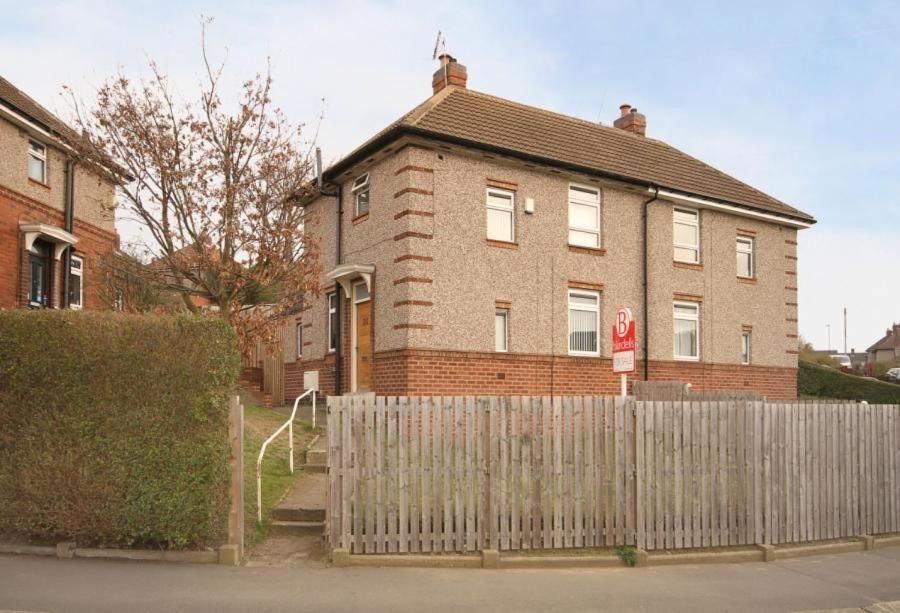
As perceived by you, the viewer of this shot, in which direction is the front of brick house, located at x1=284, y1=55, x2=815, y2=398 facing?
facing the viewer and to the right of the viewer

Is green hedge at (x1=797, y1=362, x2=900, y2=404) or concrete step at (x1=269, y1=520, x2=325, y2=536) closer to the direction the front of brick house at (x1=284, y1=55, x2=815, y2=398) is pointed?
the concrete step

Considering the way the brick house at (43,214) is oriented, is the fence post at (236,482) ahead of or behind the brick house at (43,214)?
ahead

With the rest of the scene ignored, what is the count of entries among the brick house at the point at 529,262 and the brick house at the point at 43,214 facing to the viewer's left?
0

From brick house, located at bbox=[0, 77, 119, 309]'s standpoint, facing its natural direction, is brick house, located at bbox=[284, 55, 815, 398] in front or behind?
in front

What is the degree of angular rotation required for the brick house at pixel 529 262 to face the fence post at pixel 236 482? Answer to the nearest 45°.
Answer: approximately 45° to its right

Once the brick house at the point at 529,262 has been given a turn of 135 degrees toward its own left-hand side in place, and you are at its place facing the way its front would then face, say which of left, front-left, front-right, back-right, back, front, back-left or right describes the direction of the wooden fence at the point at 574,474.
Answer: back
